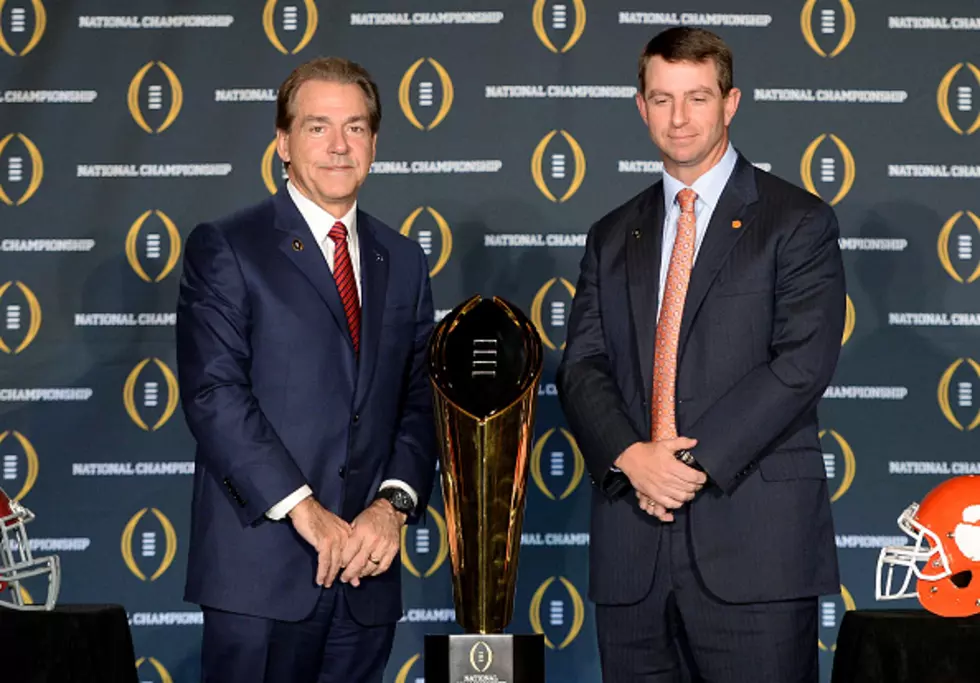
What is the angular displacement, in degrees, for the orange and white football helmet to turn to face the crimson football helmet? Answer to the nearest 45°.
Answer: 0° — it already faces it

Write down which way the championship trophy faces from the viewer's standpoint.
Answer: facing the viewer

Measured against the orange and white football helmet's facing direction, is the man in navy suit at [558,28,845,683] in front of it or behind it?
in front

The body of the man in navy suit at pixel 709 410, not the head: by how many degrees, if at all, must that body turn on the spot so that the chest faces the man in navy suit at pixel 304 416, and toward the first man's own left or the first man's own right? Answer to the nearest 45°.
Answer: approximately 45° to the first man's own right

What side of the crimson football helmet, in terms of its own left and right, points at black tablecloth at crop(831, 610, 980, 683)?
front

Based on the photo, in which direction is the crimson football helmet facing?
to the viewer's right

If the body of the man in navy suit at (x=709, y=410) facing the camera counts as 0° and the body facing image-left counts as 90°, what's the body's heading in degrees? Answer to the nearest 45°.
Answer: approximately 45°

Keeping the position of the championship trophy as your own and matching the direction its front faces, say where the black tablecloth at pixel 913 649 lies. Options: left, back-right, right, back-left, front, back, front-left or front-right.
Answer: left

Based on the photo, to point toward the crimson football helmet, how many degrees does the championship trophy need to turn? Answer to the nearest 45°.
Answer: approximately 90° to its right

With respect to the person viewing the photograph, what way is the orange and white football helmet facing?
facing to the left of the viewer

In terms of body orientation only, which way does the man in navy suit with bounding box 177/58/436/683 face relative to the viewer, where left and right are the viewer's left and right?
facing the viewer and to the right of the viewer

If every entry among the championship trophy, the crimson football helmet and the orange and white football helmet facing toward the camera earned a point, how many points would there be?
1

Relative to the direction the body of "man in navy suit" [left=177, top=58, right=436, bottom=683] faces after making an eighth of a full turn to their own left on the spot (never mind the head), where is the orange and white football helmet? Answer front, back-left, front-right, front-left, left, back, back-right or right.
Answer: front
